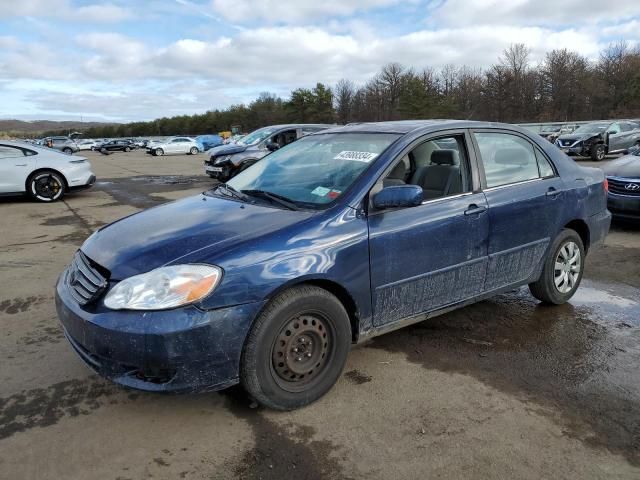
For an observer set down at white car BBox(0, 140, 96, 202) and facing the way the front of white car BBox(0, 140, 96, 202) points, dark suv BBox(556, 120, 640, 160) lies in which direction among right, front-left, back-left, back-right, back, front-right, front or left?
back

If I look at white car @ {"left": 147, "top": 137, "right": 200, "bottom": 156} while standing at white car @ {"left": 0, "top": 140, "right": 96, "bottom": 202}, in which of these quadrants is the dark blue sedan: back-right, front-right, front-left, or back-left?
back-right

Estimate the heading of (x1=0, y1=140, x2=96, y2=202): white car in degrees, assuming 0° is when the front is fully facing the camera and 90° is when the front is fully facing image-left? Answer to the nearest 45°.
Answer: approximately 90°

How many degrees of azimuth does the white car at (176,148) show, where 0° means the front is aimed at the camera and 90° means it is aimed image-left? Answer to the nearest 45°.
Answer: approximately 90°

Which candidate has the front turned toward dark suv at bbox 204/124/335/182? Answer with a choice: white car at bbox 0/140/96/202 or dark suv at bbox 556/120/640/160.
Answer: dark suv at bbox 556/120/640/160

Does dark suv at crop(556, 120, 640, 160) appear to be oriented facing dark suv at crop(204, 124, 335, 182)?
yes

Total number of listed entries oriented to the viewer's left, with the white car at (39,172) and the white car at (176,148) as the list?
2

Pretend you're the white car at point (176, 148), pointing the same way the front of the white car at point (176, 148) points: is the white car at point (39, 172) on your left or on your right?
on your left

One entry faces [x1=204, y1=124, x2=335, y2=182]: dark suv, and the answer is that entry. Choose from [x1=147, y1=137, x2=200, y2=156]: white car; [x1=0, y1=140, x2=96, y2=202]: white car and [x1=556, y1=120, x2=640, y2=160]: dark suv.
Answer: [x1=556, y1=120, x2=640, y2=160]: dark suv

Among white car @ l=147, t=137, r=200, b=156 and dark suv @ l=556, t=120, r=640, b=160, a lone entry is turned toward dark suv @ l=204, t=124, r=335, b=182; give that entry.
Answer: dark suv @ l=556, t=120, r=640, b=160

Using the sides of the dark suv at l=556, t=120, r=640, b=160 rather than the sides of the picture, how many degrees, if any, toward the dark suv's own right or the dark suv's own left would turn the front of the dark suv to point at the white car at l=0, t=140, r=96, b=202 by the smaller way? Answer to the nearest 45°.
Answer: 0° — it already faces it

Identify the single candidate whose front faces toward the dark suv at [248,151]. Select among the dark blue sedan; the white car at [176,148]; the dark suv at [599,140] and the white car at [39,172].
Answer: the dark suv at [599,140]

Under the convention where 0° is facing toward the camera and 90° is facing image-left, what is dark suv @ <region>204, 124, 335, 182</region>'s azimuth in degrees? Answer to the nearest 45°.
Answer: approximately 45°

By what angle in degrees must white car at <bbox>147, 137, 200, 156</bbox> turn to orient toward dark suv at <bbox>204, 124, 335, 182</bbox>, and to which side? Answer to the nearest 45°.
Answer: approximately 90° to its left

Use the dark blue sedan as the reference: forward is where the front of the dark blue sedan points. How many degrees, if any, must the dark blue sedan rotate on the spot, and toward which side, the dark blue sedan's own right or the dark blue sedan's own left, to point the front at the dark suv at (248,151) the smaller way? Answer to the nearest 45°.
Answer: approximately 135° to the dark blue sedan's own right
